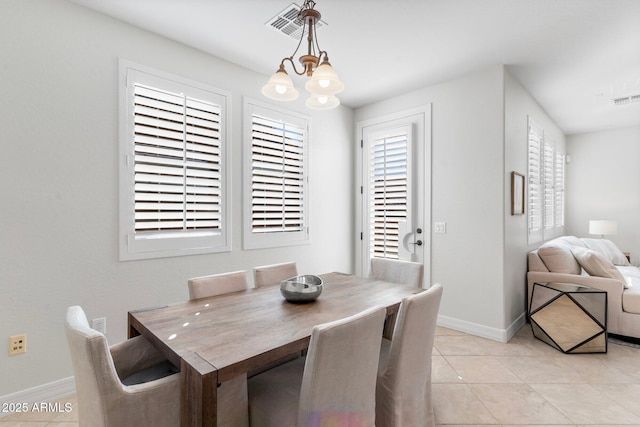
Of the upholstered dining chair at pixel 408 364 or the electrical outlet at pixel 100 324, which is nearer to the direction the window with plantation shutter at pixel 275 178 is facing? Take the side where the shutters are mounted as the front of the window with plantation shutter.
the upholstered dining chair

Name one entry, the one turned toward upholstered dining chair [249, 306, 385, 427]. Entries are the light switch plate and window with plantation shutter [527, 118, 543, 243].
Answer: the light switch plate

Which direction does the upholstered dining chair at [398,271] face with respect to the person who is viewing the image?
facing the viewer and to the left of the viewer

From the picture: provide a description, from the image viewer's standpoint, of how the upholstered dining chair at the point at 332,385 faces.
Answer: facing away from the viewer and to the left of the viewer

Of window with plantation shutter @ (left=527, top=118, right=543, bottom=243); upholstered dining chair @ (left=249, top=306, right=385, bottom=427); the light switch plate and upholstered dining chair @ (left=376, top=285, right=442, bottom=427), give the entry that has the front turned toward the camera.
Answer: the light switch plate

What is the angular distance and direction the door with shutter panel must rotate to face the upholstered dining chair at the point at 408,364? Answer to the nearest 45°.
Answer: approximately 45° to its left

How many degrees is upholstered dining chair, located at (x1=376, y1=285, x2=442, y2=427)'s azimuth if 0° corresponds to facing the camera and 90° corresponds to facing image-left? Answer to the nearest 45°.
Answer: approximately 135°

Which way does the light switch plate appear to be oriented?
toward the camera

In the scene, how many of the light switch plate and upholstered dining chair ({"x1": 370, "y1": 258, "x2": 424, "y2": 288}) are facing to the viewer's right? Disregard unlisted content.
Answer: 0

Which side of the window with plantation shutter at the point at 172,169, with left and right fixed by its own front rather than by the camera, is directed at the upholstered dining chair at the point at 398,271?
front

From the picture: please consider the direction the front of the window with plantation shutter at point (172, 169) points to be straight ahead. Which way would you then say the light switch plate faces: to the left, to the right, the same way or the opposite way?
to the right

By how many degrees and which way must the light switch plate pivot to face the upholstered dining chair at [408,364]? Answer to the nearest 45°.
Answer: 0° — it already faces it

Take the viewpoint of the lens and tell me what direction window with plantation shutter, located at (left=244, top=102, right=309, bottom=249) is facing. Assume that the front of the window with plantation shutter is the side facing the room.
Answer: facing the viewer and to the right of the viewer
